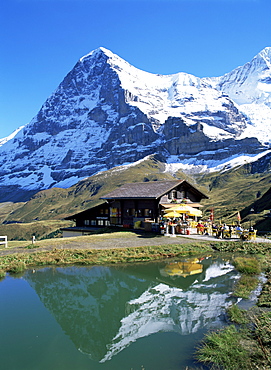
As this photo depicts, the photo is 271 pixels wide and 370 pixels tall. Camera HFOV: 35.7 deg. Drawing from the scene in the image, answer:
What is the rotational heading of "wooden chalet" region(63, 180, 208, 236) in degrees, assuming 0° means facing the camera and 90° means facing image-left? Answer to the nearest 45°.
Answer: approximately 315°
